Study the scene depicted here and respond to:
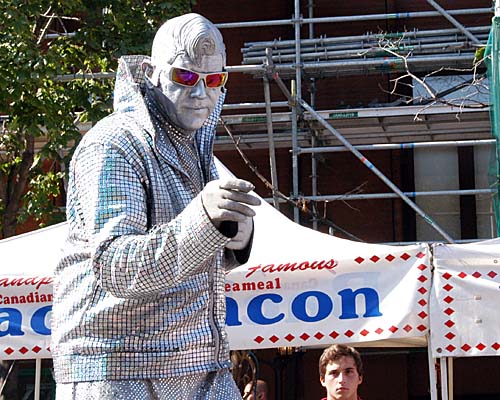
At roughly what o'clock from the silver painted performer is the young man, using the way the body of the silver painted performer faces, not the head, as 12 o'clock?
The young man is roughly at 8 o'clock from the silver painted performer.

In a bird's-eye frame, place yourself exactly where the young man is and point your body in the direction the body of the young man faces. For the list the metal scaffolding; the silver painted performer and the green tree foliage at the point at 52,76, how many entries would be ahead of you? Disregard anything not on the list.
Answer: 1

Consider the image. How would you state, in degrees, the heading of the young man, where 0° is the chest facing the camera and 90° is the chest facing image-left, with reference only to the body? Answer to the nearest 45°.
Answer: approximately 0°

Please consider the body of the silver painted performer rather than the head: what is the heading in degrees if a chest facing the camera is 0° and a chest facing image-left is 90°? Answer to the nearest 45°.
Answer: approximately 315°

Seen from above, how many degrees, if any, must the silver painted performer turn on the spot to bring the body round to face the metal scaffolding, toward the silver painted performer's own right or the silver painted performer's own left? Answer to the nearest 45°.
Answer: approximately 135° to the silver painted performer's own left

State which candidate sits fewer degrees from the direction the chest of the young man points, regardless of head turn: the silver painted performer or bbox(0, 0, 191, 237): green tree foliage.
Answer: the silver painted performer
